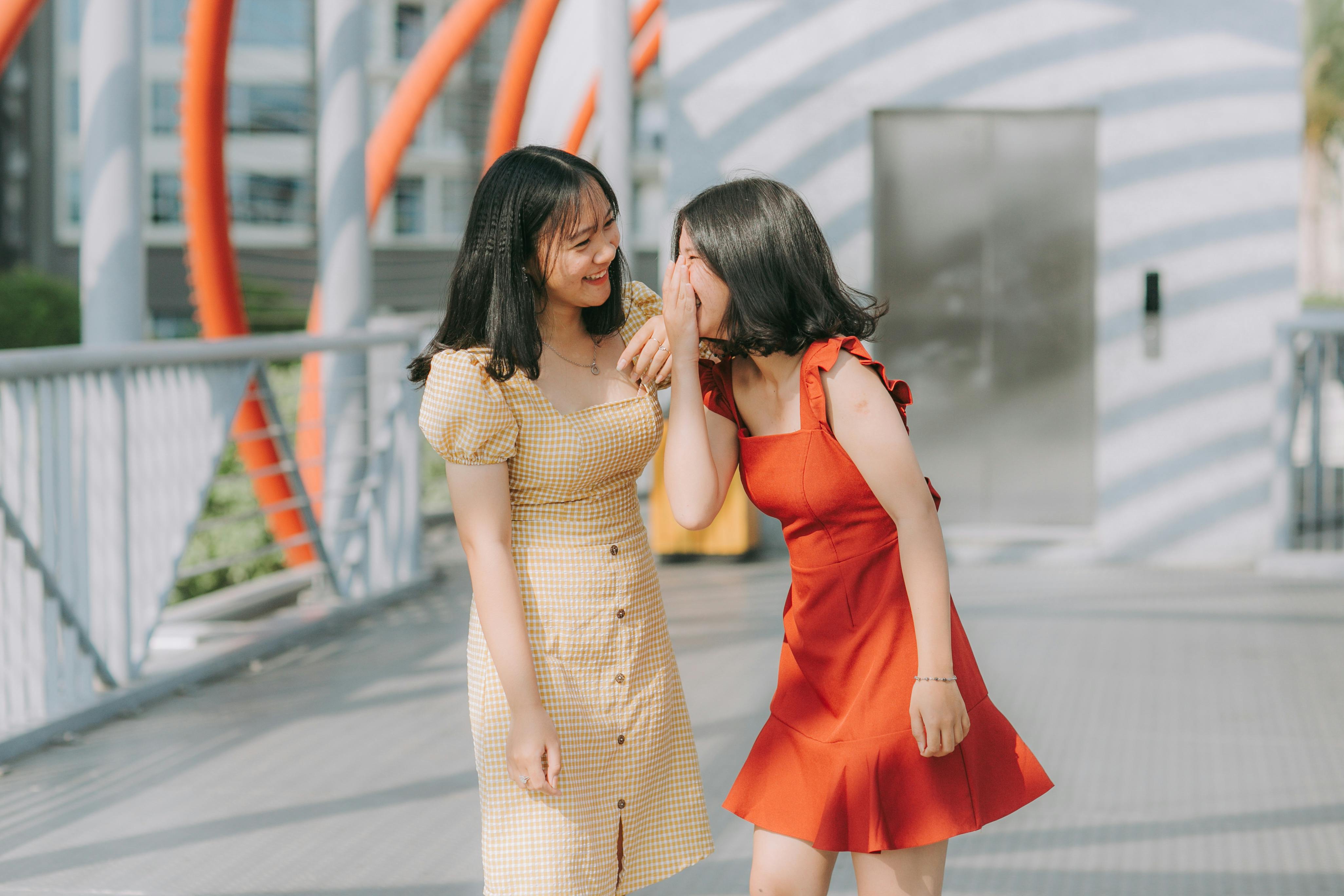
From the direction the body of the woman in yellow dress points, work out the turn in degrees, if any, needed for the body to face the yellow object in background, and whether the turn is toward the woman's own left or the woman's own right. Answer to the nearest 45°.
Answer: approximately 135° to the woman's own left

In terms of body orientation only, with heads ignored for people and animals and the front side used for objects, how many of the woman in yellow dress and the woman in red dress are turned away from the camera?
0

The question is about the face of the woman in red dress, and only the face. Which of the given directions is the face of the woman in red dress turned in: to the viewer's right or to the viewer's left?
to the viewer's left

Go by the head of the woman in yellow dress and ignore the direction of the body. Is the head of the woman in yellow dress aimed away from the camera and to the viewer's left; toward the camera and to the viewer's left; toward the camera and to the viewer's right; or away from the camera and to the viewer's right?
toward the camera and to the viewer's right

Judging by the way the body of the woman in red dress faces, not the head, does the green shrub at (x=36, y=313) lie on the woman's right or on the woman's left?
on the woman's right

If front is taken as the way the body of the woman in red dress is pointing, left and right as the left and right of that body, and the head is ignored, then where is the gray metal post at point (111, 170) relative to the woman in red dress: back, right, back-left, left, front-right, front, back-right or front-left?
right

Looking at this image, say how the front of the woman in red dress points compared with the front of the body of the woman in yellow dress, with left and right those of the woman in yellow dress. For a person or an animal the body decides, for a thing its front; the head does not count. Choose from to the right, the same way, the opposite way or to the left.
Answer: to the right

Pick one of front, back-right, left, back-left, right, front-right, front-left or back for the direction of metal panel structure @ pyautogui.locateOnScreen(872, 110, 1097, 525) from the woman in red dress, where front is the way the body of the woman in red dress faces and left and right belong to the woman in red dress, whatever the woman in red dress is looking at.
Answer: back-right

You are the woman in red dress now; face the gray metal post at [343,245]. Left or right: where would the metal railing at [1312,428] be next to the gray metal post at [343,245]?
right

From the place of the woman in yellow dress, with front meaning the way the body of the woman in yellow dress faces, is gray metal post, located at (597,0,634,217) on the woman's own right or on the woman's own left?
on the woman's own left

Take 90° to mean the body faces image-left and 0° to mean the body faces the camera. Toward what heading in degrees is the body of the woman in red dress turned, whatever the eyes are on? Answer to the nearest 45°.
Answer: approximately 45°

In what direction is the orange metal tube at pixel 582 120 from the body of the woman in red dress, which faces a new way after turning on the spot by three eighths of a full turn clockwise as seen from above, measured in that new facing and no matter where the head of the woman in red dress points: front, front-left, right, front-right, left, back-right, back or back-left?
front
